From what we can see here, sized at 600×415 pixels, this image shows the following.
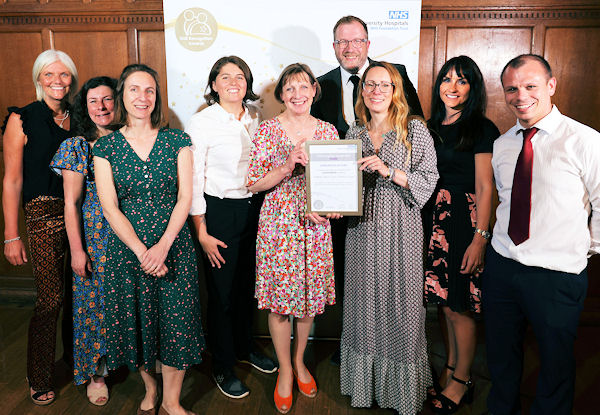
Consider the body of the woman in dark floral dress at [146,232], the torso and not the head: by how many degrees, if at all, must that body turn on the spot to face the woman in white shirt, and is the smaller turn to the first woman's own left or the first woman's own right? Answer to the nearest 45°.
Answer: approximately 135° to the first woman's own left

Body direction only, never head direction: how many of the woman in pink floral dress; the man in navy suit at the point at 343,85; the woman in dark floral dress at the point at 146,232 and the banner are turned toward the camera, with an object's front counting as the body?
4

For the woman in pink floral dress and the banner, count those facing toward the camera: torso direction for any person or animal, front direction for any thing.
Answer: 2

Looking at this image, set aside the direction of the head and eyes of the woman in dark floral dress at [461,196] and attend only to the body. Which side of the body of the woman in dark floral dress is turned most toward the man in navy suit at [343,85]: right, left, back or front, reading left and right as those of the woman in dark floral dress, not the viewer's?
right

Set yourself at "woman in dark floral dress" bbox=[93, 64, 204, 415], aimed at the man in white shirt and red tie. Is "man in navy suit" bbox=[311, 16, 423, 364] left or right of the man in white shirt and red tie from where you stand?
left

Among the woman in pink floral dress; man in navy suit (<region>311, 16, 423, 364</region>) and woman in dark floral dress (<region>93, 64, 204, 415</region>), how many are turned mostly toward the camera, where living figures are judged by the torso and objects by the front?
3

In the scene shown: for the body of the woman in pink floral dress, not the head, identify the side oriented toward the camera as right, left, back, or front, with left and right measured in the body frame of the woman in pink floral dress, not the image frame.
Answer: front

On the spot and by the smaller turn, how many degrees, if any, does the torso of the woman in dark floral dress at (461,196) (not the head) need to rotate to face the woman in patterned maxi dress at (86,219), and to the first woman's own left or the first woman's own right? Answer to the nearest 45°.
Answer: approximately 45° to the first woman's own right

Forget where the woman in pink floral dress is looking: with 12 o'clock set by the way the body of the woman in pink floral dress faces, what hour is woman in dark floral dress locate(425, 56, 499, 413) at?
The woman in dark floral dress is roughly at 9 o'clock from the woman in pink floral dress.

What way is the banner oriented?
toward the camera

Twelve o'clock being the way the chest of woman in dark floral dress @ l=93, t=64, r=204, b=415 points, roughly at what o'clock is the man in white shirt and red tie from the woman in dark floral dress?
The man in white shirt and red tie is roughly at 10 o'clock from the woman in dark floral dress.

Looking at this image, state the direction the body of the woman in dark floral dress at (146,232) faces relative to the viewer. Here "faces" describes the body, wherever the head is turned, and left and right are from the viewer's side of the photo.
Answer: facing the viewer
